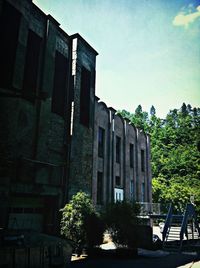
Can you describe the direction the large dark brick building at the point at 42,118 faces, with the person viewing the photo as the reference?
facing the viewer and to the right of the viewer
